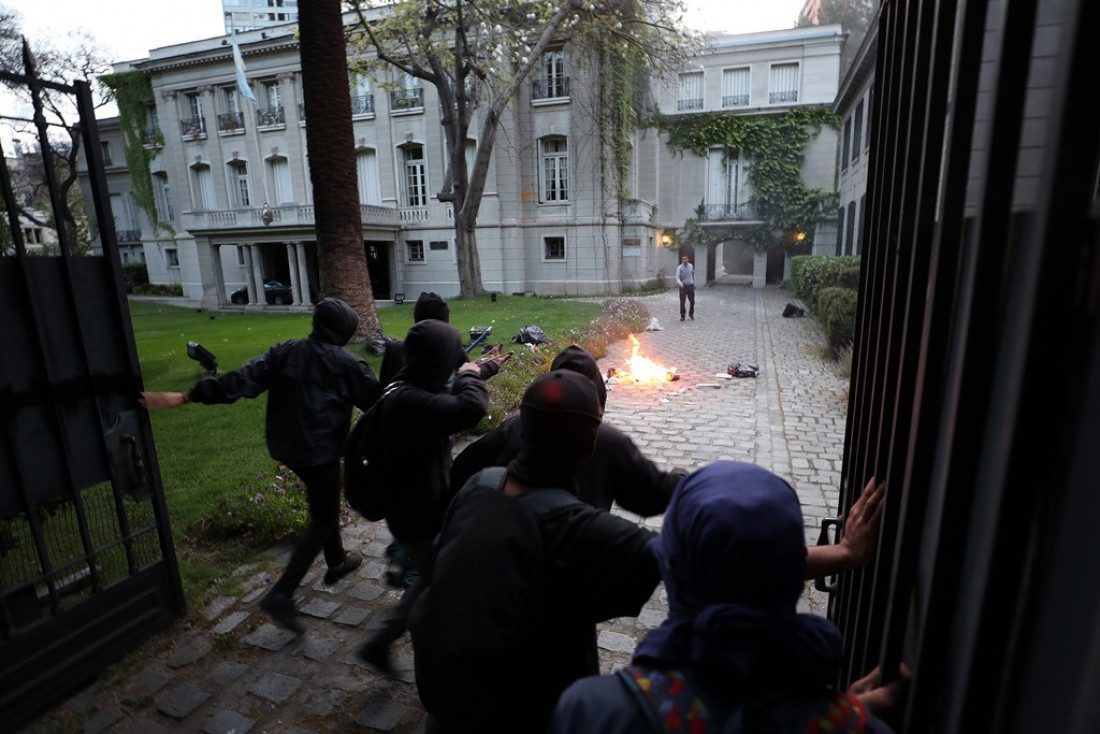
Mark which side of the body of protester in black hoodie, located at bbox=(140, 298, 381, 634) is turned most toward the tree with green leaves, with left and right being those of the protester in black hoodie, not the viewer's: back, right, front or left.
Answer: front

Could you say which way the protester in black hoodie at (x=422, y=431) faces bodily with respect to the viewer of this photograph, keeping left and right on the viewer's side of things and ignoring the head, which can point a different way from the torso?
facing away from the viewer and to the right of the viewer

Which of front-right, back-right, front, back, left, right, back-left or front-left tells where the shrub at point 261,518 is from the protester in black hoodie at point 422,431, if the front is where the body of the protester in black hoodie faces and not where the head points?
left

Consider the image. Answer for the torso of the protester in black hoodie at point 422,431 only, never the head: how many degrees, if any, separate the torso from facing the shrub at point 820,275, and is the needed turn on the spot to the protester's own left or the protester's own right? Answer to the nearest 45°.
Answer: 0° — they already face it

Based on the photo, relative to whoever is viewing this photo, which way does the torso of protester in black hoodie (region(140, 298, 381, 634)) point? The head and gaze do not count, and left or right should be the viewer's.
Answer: facing away from the viewer and to the right of the viewer

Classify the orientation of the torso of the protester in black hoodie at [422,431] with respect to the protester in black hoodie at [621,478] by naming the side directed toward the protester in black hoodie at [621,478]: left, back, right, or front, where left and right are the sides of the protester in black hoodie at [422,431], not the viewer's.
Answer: right

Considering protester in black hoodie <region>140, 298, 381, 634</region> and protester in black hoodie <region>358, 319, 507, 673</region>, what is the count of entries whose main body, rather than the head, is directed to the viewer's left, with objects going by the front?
0

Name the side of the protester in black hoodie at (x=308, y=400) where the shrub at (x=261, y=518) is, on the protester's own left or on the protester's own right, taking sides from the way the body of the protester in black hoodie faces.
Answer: on the protester's own left

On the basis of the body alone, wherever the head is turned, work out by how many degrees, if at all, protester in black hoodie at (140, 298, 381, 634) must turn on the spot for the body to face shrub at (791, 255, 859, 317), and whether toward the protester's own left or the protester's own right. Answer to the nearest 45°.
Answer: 0° — they already face it

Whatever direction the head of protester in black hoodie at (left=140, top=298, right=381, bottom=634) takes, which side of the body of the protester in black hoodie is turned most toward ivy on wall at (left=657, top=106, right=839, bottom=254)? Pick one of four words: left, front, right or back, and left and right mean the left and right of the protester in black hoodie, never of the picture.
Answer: front

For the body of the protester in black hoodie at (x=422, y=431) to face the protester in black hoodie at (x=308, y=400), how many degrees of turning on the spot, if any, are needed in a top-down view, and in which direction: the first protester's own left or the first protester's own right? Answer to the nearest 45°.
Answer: approximately 90° to the first protester's own left
